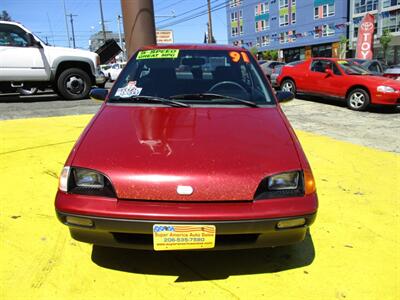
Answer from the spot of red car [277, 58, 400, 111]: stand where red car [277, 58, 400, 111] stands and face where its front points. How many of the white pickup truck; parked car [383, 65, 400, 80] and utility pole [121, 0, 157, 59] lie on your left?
1

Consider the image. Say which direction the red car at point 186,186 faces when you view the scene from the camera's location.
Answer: facing the viewer

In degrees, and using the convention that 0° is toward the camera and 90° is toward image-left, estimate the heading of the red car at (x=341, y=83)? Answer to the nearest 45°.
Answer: approximately 315°

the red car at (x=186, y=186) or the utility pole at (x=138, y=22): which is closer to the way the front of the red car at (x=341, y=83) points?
the red car

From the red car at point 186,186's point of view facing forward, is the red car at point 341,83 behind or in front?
behind

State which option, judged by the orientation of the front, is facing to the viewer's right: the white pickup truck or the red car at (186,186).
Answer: the white pickup truck

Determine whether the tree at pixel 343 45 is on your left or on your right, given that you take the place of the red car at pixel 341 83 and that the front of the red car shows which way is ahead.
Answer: on your left

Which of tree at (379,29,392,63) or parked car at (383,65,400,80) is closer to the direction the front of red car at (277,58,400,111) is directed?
the parked car

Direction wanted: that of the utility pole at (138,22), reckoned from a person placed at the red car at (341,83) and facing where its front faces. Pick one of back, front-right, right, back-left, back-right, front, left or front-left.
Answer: right

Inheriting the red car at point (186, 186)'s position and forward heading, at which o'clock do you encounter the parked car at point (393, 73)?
The parked car is roughly at 7 o'clock from the red car.

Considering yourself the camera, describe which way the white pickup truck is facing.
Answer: facing to the right of the viewer

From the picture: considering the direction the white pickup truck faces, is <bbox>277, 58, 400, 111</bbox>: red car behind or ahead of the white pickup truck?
ahead
